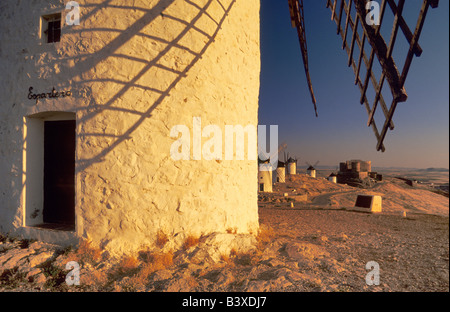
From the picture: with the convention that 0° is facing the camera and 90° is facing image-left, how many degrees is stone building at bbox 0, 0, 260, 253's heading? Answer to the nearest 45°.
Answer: approximately 45°

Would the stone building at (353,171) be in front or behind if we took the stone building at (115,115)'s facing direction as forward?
behind
